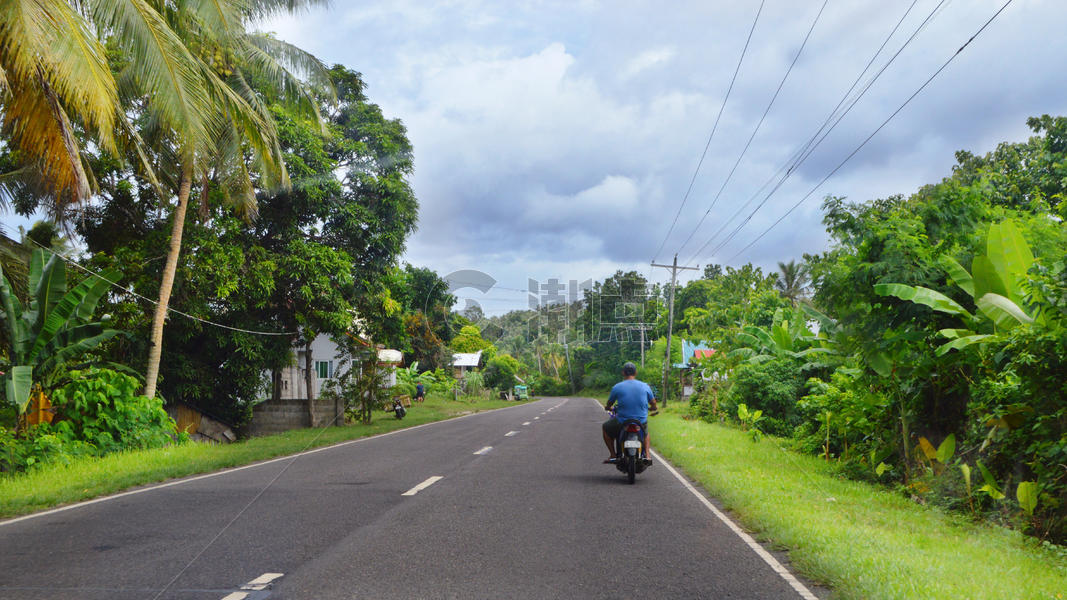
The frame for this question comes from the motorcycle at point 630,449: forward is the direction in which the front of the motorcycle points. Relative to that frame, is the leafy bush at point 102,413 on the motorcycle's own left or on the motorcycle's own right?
on the motorcycle's own left

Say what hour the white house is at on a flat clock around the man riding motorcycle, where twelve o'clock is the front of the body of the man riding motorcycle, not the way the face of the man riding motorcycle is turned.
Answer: The white house is roughly at 11 o'clock from the man riding motorcycle.

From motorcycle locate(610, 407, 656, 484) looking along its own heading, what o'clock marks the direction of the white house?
The white house is roughly at 11 o'clock from the motorcycle.

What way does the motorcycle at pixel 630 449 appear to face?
away from the camera

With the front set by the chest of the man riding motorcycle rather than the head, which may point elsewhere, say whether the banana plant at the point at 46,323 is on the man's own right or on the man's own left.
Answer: on the man's own left

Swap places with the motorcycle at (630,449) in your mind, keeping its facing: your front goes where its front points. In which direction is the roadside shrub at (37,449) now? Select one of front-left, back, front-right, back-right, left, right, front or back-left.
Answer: left

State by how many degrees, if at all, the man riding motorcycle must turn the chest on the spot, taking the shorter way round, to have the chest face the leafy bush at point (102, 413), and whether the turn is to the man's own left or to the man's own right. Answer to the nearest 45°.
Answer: approximately 90° to the man's own left

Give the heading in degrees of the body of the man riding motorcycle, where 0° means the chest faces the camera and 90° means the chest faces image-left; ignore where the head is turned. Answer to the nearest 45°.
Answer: approximately 180°

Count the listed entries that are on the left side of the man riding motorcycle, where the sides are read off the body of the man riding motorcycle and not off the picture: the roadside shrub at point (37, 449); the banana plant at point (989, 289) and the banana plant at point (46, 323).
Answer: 2

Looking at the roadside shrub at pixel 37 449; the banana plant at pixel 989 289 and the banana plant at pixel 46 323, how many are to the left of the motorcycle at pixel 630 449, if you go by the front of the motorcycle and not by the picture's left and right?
2
